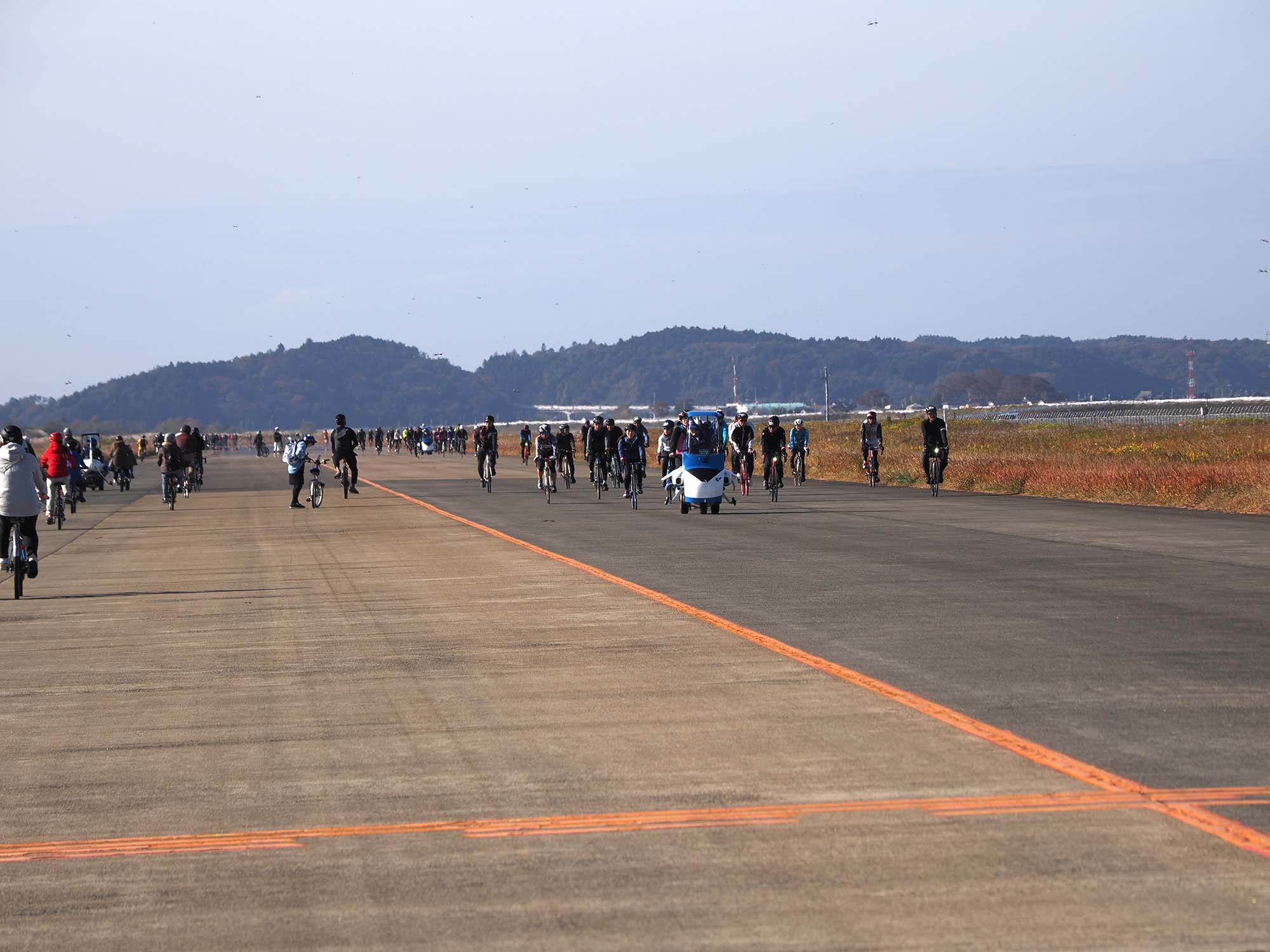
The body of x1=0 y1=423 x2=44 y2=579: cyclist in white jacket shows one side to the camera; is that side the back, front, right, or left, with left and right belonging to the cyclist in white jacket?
back

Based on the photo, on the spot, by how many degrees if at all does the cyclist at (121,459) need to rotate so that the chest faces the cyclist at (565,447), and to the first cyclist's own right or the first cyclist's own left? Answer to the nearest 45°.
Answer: approximately 135° to the first cyclist's own right

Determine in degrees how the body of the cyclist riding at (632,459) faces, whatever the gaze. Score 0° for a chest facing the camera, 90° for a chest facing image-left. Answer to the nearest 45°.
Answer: approximately 0°

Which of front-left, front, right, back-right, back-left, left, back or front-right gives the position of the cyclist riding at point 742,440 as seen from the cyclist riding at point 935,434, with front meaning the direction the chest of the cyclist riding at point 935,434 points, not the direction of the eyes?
right

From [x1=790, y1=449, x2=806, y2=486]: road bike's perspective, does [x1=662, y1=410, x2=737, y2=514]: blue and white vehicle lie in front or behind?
in front

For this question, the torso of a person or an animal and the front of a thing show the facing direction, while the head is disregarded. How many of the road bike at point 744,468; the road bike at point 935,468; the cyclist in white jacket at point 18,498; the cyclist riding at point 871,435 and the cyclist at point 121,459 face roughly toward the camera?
3

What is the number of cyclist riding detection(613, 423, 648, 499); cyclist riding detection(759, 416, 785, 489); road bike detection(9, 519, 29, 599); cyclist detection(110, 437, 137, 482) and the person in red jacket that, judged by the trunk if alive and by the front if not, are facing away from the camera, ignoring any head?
3

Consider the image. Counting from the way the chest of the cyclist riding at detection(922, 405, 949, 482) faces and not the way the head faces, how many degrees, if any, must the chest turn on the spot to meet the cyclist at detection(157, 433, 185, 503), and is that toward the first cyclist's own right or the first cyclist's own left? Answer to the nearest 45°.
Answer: approximately 90° to the first cyclist's own right

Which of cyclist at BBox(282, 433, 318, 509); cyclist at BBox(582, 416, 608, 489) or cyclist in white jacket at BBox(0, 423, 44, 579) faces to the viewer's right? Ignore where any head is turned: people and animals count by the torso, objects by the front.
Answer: cyclist at BBox(282, 433, 318, 509)

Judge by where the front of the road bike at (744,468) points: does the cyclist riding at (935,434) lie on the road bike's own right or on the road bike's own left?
on the road bike's own left

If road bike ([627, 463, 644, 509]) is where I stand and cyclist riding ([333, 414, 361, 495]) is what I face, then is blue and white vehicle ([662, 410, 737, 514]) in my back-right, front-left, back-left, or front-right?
back-left
